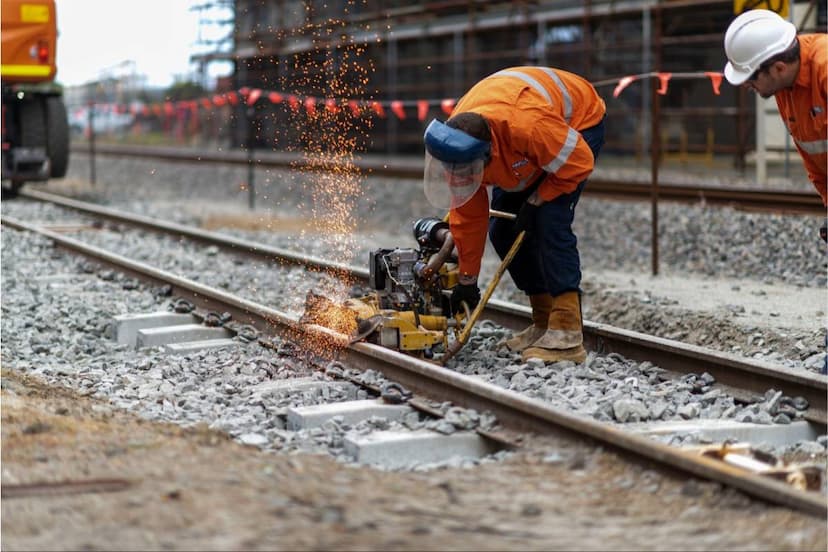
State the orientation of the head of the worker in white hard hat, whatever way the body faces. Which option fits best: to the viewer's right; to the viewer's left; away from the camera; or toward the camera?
to the viewer's left

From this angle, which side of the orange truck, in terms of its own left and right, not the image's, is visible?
back

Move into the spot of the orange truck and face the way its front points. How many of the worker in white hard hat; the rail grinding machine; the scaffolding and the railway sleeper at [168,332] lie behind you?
3

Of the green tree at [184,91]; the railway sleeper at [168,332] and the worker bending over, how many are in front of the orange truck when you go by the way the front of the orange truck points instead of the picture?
1

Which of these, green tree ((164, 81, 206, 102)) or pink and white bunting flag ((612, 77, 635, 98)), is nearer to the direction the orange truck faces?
the green tree

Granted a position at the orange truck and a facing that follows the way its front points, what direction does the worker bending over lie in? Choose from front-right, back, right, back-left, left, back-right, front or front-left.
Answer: back

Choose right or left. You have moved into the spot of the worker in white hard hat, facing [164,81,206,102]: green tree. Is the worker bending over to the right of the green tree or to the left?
left

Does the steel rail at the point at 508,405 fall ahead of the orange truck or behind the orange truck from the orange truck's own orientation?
behind

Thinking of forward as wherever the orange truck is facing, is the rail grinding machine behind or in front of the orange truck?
behind

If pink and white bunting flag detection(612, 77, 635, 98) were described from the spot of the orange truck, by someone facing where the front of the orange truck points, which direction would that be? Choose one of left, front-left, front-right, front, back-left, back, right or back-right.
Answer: back-right

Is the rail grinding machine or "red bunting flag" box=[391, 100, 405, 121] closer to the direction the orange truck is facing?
the red bunting flag

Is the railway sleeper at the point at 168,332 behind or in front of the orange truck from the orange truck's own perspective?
behind

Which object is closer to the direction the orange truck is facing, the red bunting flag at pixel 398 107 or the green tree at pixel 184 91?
the green tree

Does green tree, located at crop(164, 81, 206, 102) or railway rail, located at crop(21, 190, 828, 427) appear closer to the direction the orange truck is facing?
the green tree
